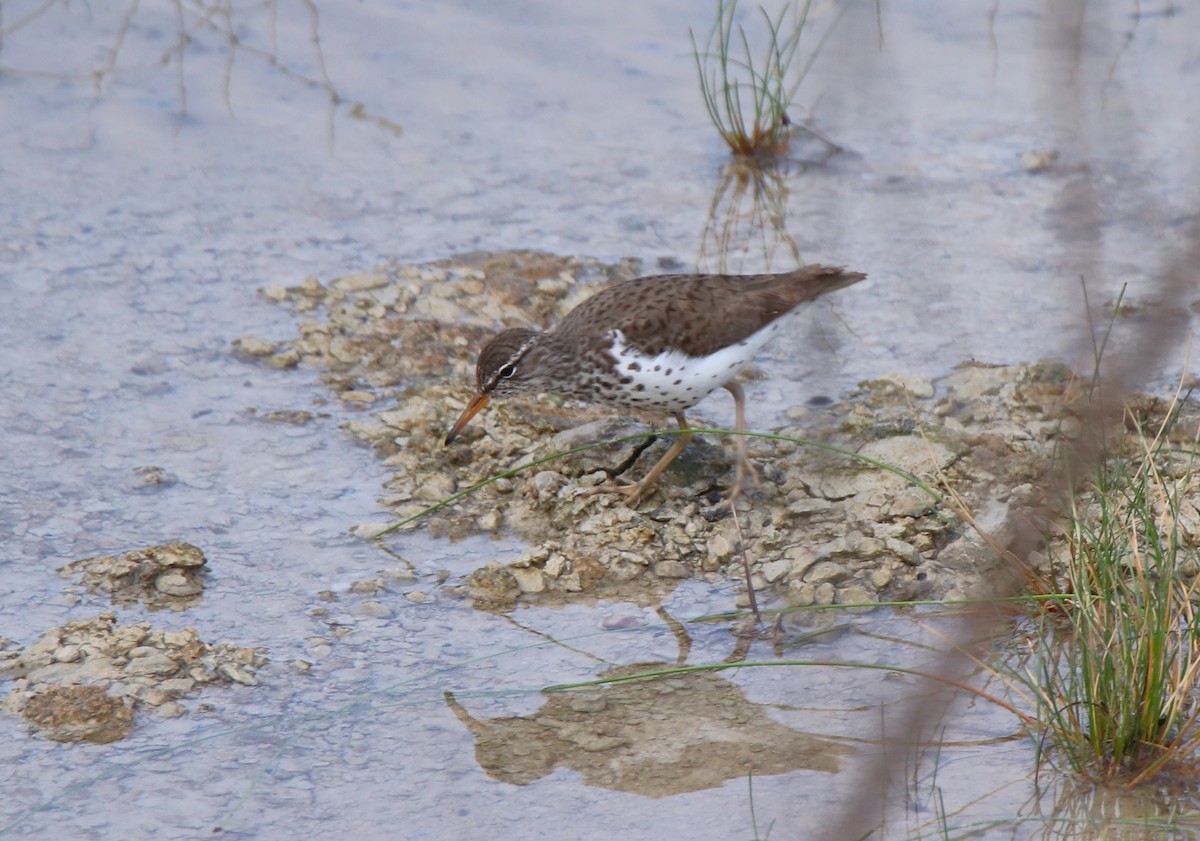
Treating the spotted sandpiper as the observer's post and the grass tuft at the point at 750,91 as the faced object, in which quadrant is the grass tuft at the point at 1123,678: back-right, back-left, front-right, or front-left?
back-right

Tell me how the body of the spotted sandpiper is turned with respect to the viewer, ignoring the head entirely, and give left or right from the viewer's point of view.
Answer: facing to the left of the viewer

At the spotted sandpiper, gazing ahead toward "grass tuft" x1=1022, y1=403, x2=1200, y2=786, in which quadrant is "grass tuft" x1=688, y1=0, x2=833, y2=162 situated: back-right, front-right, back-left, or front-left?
back-left

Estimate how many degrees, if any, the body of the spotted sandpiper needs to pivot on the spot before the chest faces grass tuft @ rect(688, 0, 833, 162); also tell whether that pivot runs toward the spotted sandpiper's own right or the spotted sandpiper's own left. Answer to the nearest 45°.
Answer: approximately 90° to the spotted sandpiper's own right

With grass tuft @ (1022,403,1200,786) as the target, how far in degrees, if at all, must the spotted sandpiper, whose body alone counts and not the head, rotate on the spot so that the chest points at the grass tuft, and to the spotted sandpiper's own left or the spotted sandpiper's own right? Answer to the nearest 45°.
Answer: approximately 135° to the spotted sandpiper's own left
